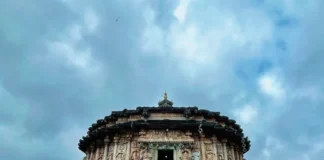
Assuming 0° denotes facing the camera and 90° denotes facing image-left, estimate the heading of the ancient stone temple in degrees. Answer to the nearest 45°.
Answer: approximately 0°
